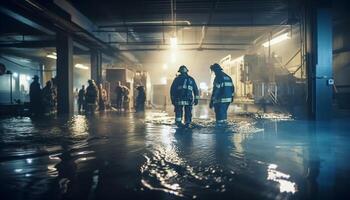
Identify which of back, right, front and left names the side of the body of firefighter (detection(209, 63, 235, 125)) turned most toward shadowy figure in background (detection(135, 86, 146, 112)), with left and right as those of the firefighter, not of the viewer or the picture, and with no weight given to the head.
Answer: front

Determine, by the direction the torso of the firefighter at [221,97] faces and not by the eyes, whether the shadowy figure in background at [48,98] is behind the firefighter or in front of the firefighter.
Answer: in front

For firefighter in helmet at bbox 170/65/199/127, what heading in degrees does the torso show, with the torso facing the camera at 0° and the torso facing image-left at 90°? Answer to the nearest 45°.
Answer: approximately 180°

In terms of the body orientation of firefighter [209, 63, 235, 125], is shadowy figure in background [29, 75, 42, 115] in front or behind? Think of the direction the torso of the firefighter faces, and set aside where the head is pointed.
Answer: in front

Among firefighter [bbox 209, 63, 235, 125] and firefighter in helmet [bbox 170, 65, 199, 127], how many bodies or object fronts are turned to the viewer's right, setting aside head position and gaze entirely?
0

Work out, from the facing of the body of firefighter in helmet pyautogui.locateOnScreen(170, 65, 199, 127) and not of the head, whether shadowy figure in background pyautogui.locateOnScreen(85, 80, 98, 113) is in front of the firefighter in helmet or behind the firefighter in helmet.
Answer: in front

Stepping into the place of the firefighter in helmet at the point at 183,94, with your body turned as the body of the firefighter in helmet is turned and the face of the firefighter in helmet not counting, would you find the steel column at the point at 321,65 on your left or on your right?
on your right

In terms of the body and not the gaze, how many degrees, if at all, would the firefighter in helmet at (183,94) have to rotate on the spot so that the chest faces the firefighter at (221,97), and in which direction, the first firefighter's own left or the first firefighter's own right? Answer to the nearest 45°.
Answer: approximately 90° to the first firefighter's own right
